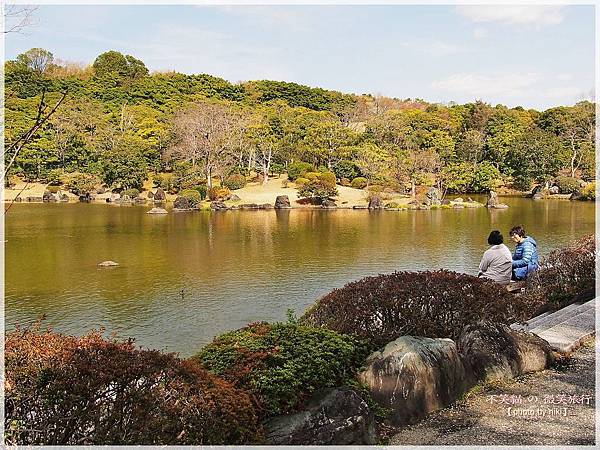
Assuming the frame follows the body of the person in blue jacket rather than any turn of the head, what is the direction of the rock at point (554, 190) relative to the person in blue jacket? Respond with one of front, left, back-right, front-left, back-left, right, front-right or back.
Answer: right

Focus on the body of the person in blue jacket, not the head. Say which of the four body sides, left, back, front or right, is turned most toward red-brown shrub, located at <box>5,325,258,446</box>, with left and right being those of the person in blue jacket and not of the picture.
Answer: left

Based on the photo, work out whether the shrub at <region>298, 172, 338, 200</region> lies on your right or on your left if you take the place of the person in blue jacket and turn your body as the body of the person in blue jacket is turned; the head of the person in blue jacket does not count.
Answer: on your right

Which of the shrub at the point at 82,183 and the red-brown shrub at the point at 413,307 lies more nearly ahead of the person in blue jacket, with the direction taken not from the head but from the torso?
the shrub

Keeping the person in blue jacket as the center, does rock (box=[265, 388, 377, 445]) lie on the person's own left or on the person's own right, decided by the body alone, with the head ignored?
on the person's own left

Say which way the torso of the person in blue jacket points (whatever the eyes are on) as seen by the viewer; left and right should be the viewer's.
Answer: facing to the left of the viewer

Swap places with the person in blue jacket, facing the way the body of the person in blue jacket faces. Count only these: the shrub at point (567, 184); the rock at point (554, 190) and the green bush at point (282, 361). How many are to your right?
2

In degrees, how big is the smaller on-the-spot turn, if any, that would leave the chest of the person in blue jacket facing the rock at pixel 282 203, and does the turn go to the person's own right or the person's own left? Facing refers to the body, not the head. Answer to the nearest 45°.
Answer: approximately 45° to the person's own right
